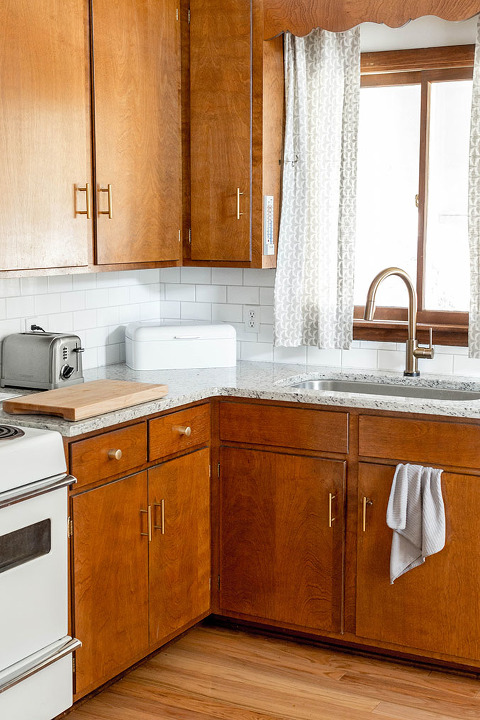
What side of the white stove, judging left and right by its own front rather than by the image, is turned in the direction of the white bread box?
left

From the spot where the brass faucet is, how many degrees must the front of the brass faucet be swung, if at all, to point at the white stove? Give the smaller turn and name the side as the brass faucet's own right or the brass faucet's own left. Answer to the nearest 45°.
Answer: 0° — it already faces it

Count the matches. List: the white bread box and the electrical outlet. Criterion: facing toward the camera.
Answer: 2

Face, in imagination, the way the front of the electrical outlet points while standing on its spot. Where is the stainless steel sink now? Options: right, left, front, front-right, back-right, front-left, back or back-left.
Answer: front-left
